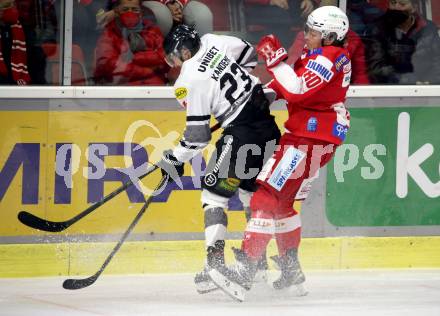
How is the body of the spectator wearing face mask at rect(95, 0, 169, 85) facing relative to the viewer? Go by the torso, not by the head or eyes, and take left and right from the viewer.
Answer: facing the viewer

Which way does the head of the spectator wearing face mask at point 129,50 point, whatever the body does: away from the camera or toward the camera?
toward the camera

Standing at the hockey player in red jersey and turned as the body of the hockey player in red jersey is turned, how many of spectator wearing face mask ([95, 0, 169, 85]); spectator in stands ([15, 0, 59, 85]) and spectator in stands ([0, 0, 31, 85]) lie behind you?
0

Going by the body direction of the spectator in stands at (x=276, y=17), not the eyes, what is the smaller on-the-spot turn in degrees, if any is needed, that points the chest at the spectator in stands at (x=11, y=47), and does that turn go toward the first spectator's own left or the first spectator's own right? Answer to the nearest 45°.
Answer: approximately 90° to the first spectator's own right

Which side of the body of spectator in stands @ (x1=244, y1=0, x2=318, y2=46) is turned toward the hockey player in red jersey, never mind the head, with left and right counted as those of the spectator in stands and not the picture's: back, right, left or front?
front

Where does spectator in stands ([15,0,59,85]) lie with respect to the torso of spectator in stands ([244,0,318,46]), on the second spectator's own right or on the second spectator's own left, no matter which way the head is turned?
on the second spectator's own right

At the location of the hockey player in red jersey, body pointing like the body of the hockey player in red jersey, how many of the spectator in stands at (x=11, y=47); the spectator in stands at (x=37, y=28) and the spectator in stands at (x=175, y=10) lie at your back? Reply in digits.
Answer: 0

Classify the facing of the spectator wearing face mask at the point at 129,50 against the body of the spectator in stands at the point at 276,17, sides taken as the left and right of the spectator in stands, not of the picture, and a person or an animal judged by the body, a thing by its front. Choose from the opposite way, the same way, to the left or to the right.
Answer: the same way

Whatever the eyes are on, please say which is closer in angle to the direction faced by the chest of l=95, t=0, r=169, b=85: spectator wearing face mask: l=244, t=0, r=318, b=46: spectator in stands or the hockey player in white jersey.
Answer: the hockey player in white jersey

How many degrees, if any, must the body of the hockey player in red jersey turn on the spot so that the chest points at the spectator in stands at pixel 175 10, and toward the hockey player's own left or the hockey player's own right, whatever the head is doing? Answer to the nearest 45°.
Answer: approximately 45° to the hockey player's own right

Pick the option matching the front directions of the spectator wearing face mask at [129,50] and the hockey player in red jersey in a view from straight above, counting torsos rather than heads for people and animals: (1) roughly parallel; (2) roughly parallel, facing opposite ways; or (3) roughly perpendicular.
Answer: roughly perpendicular

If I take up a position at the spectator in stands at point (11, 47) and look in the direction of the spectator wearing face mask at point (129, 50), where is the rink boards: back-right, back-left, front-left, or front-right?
front-right

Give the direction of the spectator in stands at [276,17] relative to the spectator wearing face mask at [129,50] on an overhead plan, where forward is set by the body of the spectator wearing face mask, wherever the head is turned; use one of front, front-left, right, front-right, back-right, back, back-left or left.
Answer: left

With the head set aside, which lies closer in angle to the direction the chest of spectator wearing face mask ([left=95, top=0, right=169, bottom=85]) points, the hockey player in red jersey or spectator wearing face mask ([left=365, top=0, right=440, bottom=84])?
the hockey player in red jersey

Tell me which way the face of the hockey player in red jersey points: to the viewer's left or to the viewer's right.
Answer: to the viewer's left

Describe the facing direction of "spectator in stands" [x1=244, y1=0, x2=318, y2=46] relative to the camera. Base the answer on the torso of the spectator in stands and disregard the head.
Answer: toward the camera

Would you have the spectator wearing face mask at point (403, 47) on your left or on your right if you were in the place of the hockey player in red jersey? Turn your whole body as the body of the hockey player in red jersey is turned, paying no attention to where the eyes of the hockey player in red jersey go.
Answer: on your right

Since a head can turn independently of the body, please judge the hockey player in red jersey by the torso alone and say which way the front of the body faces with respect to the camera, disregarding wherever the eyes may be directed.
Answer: to the viewer's left

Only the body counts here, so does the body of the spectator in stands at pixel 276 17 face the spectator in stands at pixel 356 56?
no
